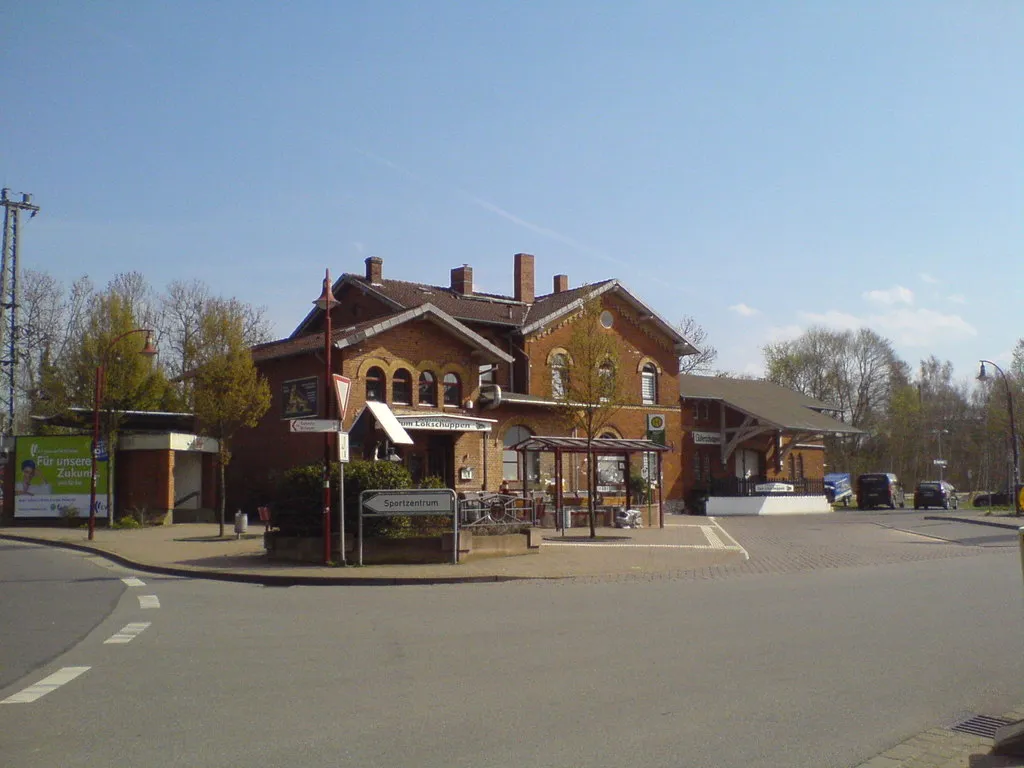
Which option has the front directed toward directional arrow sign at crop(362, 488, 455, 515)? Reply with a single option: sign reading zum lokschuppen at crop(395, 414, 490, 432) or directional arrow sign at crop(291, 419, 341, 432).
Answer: the sign reading zum lokschuppen

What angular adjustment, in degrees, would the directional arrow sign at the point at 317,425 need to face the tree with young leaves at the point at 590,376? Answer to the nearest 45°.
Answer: approximately 135° to its left

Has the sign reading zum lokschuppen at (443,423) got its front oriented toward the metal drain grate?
yes

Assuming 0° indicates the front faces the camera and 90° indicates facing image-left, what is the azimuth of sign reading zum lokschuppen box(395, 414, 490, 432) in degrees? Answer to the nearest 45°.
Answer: approximately 0°

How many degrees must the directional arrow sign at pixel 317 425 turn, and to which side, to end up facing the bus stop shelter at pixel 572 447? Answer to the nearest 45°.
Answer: approximately 135° to its left

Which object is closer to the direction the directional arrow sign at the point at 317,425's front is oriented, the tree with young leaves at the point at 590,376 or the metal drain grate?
the metal drain grate

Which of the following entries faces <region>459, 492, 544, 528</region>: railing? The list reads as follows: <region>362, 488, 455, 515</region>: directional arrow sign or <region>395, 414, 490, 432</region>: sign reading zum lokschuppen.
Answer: the sign reading zum lokschuppen

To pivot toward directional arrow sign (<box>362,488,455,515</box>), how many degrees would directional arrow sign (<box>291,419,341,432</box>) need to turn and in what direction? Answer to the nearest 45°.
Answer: approximately 90° to its left

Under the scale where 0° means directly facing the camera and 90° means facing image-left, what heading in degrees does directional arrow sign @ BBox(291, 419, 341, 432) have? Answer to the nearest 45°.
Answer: approximately 0°

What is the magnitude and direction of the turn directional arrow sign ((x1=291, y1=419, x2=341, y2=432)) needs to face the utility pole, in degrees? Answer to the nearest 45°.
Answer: approximately 135° to its right

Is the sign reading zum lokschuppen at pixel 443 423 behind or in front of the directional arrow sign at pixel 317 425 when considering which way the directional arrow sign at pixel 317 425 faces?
behind
